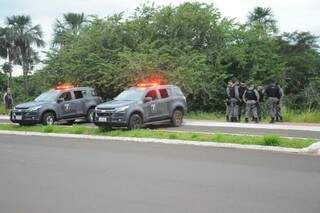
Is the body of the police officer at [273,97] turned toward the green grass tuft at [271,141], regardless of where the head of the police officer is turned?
no

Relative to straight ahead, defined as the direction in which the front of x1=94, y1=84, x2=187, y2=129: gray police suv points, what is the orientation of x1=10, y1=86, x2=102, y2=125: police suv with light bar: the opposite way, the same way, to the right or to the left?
the same way

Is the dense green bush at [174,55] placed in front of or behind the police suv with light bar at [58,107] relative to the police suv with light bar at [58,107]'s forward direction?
behind

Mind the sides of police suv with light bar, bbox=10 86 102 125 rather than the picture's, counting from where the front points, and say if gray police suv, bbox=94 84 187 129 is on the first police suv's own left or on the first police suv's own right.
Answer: on the first police suv's own left

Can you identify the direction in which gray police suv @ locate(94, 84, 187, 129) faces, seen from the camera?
facing the viewer and to the left of the viewer

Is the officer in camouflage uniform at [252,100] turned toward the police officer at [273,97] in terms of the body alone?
no

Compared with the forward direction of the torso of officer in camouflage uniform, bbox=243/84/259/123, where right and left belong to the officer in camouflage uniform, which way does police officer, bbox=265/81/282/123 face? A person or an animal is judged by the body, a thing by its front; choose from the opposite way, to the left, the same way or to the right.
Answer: the same way
